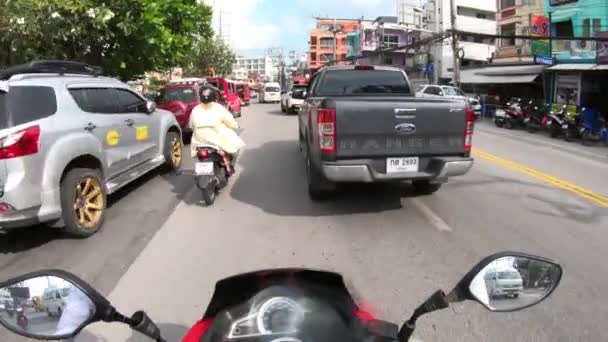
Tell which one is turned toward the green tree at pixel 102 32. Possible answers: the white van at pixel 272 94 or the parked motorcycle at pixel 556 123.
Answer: the parked motorcycle

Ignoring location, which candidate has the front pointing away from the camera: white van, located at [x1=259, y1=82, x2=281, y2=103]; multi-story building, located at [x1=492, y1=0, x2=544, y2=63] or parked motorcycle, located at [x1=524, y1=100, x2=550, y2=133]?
the white van

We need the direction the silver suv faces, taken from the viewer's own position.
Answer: facing away from the viewer and to the right of the viewer

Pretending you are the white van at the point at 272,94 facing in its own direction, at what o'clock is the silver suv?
The silver suv is roughly at 6 o'clock from the white van.

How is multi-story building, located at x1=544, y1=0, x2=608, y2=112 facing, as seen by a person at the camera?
facing the viewer and to the left of the viewer

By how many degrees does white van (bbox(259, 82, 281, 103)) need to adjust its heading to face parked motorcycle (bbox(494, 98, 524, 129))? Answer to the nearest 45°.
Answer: approximately 180°

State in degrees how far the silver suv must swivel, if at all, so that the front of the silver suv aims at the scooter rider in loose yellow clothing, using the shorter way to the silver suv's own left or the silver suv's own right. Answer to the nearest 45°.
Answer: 0° — it already faces them

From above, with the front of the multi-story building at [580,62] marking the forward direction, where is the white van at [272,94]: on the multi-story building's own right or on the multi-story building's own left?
on the multi-story building's own right

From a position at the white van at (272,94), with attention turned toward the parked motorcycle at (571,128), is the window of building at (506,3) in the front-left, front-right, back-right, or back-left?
front-left

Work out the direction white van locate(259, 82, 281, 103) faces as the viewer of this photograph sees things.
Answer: facing away from the viewer

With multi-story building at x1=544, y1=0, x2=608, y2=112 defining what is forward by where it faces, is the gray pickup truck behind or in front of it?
in front

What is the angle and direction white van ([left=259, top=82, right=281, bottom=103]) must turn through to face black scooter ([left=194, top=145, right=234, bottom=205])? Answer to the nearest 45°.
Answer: approximately 180°

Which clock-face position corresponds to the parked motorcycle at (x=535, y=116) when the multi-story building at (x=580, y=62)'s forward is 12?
The parked motorcycle is roughly at 11 o'clock from the multi-story building.

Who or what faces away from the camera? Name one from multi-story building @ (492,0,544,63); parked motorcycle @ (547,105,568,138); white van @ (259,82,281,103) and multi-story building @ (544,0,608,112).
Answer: the white van

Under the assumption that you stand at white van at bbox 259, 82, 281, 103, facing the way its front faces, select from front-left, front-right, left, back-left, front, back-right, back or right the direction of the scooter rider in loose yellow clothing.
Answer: back
